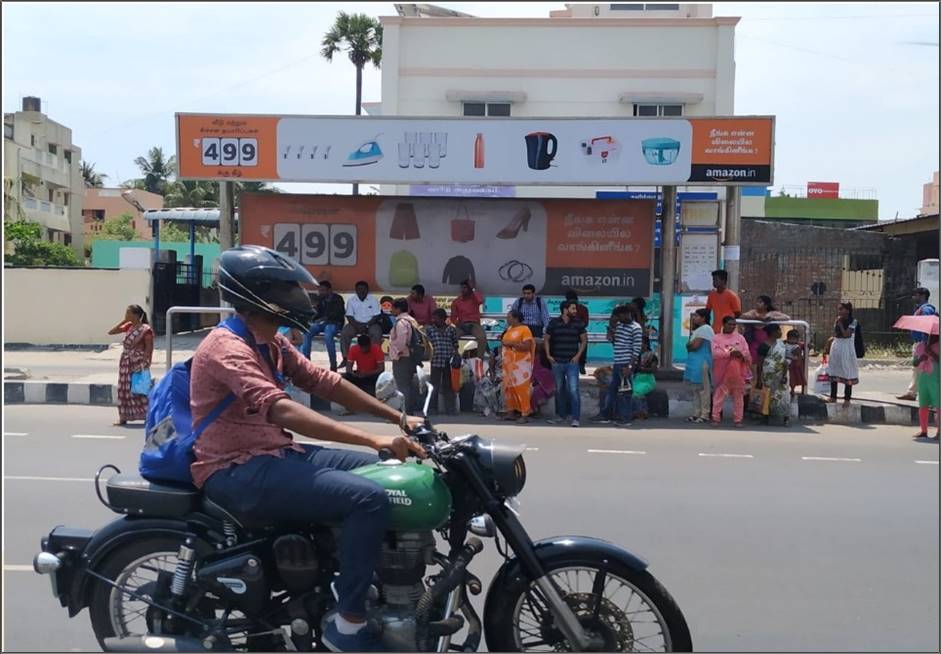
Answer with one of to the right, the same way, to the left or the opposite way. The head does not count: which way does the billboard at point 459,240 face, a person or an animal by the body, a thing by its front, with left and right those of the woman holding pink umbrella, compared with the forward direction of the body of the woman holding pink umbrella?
to the left

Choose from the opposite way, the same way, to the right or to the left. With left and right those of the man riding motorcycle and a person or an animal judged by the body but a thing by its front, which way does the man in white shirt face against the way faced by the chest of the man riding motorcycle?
to the right

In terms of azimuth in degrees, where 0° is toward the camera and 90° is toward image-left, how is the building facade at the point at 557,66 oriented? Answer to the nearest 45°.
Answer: approximately 0°

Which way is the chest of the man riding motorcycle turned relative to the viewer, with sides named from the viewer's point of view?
facing to the right of the viewer

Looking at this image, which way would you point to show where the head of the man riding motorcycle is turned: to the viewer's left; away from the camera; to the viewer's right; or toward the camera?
to the viewer's right

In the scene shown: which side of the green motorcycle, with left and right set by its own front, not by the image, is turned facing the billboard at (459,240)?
left

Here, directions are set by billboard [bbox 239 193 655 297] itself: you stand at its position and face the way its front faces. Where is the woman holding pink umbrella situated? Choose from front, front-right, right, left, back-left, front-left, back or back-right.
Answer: front-left

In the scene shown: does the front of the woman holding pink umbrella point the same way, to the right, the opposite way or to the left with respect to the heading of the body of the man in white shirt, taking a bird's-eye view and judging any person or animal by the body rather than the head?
to the right

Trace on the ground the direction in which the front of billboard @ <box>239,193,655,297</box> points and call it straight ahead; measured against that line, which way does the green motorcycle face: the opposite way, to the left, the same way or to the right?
to the left

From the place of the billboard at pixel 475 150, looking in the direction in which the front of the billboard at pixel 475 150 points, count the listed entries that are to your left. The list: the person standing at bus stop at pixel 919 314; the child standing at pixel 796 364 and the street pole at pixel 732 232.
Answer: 3
